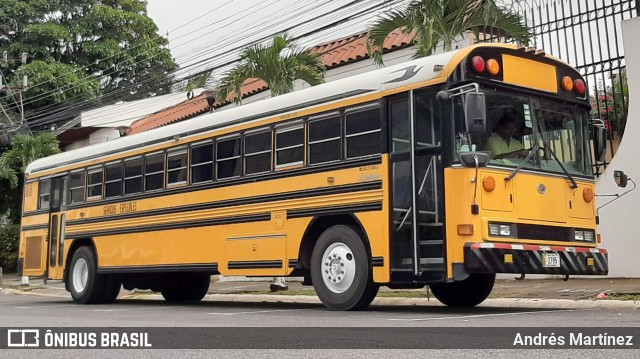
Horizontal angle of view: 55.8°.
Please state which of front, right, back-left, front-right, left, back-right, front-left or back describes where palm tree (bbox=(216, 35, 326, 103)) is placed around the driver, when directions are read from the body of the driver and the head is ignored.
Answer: back

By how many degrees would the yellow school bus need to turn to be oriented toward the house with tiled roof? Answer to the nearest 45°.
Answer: approximately 135° to its left

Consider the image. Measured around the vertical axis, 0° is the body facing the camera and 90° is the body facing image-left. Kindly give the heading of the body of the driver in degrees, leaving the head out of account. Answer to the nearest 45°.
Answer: approximately 315°

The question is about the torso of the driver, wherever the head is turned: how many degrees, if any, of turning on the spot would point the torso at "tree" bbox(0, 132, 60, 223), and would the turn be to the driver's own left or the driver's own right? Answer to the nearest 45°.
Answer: approximately 180°

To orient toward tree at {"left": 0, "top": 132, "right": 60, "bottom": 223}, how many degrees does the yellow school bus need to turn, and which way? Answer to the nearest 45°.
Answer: approximately 180°

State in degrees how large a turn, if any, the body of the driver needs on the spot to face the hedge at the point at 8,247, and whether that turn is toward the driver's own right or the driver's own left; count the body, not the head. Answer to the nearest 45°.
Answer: approximately 180°
